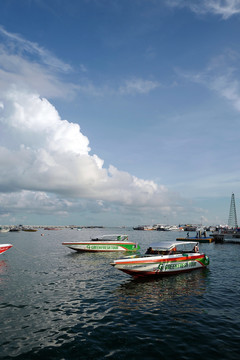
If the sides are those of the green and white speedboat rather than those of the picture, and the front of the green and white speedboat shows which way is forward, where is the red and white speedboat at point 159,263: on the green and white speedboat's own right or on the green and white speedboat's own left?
on the green and white speedboat's own left

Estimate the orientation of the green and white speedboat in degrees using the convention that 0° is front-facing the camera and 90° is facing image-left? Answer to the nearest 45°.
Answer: approximately 90°

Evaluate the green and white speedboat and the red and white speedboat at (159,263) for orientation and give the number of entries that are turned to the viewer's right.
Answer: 0

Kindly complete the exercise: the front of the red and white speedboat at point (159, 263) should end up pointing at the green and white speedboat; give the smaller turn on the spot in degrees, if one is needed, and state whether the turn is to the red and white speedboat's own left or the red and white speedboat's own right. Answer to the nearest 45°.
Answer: approximately 90° to the red and white speedboat's own right
